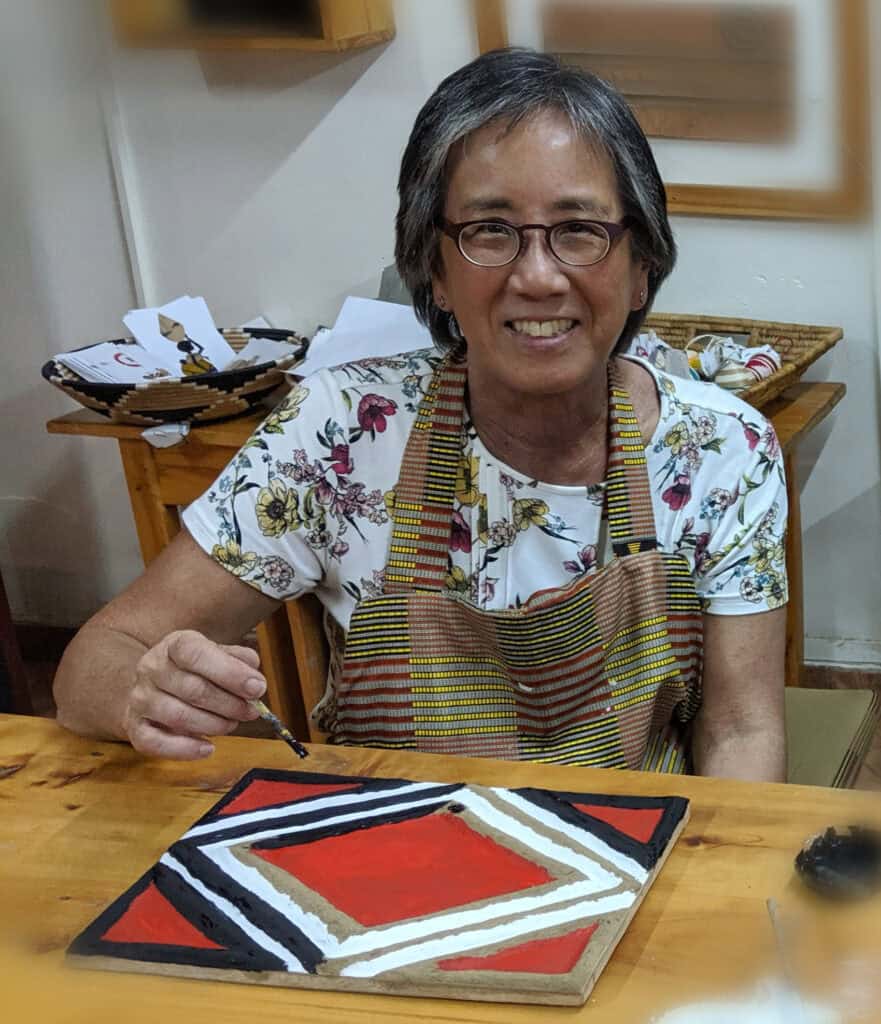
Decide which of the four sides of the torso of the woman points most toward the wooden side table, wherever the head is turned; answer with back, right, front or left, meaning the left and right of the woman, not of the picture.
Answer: back

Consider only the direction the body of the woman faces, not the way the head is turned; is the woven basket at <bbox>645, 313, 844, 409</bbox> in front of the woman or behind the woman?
behind

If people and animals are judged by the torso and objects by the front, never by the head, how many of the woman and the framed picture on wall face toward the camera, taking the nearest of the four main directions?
2

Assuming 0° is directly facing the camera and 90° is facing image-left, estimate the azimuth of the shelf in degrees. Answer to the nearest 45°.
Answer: approximately 0°

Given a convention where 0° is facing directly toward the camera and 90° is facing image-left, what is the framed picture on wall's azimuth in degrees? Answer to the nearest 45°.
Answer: approximately 0°
